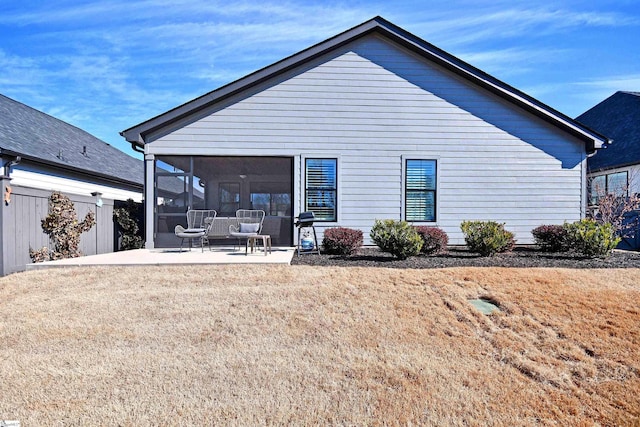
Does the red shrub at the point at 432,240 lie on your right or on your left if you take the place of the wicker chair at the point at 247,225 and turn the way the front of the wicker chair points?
on your left

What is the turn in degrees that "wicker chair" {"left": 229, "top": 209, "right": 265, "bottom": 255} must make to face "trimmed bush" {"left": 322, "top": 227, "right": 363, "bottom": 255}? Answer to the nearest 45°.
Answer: approximately 90° to its left

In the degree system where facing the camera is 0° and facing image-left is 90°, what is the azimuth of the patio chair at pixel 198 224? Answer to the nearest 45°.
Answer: approximately 45°

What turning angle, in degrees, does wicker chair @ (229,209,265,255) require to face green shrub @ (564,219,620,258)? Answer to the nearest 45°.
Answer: approximately 90° to its left

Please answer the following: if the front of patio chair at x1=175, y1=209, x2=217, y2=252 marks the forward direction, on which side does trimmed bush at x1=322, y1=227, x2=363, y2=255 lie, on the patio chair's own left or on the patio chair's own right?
on the patio chair's own left

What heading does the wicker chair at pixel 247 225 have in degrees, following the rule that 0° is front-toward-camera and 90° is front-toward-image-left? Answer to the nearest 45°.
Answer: approximately 45°

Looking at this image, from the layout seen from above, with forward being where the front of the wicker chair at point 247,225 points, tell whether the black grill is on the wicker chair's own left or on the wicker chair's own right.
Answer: on the wicker chair's own left

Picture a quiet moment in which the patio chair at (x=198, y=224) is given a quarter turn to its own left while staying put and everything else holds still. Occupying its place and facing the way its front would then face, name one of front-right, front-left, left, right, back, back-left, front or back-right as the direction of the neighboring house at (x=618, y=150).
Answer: front-left

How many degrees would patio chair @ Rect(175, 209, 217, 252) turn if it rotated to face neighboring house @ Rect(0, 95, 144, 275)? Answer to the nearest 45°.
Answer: approximately 90° to its right
